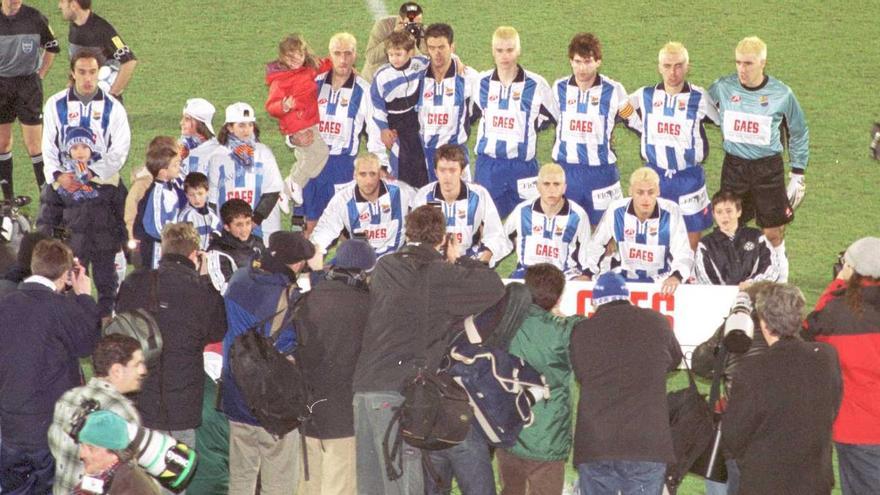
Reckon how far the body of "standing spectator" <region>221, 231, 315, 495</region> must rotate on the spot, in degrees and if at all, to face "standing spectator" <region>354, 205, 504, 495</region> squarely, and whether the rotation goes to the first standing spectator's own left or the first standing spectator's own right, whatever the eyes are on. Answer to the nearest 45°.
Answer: approximately 90° to the first standing spectator's own right

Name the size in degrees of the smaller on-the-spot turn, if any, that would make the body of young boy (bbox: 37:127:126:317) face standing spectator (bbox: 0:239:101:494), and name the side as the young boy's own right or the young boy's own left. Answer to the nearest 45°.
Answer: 0° — they already face them

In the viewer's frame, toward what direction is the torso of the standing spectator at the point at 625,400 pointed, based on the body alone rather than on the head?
away from the camera

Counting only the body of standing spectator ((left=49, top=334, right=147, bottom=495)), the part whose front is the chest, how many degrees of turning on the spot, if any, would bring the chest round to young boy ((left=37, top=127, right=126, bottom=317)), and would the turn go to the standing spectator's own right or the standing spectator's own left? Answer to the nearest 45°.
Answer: approximately 90° to the standing spectator's own left

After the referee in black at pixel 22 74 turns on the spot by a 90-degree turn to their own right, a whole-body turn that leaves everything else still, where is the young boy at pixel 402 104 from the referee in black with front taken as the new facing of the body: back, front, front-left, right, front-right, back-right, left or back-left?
back-left

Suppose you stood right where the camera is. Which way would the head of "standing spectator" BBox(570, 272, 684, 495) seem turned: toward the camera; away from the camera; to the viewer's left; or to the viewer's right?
away from the camera

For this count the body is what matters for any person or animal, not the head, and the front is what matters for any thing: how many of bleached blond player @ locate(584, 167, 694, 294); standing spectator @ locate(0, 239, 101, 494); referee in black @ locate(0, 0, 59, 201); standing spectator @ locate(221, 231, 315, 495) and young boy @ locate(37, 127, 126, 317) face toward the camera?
3

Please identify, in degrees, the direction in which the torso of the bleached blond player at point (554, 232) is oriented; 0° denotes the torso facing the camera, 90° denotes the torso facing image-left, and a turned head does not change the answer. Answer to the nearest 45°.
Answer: approximately 0°

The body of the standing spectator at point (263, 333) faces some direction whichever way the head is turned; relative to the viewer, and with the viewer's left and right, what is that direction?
facing away from the viewer and to the right of the viewer
